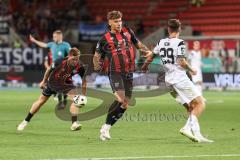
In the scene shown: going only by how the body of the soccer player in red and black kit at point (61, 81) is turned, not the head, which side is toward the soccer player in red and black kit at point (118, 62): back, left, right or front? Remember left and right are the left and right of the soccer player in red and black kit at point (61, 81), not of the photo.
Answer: front

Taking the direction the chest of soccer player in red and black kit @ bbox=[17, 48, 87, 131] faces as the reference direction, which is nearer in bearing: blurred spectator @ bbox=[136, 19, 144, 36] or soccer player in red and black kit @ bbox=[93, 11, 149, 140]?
the soccer player in red and black kit

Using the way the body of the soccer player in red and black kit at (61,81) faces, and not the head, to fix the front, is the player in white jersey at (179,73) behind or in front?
in front

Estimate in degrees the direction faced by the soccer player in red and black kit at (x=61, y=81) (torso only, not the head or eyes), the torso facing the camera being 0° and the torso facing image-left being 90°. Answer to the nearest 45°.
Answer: approximately 315°

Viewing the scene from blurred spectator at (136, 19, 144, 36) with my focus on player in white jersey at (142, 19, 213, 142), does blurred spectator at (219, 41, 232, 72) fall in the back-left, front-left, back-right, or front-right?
front-left

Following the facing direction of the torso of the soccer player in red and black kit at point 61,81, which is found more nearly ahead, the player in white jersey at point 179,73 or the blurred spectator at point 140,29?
the player in white jersey

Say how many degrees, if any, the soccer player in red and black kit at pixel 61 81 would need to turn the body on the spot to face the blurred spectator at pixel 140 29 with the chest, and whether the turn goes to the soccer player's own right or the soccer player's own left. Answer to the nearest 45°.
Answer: approximately 135° to the soccer player's own left

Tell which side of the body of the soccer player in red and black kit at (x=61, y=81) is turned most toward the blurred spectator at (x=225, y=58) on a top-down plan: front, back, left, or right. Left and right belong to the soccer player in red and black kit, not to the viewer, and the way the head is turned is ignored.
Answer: left

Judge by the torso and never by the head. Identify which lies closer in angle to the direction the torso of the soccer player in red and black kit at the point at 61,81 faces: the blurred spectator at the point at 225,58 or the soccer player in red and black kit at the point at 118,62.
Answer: the soccer player in red and black kit
